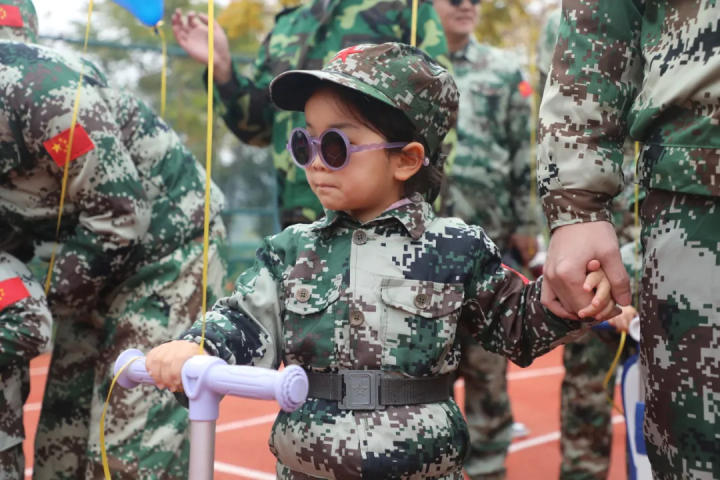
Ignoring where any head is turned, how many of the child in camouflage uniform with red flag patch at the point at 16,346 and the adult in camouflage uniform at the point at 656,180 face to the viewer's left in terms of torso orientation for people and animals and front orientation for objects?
1

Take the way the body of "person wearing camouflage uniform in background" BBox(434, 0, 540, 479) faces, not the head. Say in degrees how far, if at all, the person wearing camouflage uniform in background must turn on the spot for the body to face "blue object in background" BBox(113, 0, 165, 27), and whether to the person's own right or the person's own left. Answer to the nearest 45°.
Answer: approximately 45° to the person's own right

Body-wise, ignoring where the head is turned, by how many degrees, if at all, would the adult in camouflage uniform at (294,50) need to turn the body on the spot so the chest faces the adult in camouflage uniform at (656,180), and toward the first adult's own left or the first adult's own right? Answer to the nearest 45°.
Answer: approximately 45° to the first adult's own left

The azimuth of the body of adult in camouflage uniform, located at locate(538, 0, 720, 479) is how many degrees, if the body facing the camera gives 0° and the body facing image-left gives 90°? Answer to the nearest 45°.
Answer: approximately 0°

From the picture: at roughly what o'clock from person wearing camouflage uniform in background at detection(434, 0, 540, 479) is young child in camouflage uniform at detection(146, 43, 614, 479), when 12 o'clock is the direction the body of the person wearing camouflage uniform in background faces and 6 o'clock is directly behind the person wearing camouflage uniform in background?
The young child in camouflage uniform is roughly at 12 o'clock from the person wearing camouflage uniform in background.

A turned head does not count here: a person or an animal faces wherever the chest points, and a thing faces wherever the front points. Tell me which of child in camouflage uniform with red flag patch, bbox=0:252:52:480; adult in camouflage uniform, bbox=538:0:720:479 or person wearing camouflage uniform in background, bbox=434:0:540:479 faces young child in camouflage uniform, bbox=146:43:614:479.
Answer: the person wearing camouflage uniform in background
